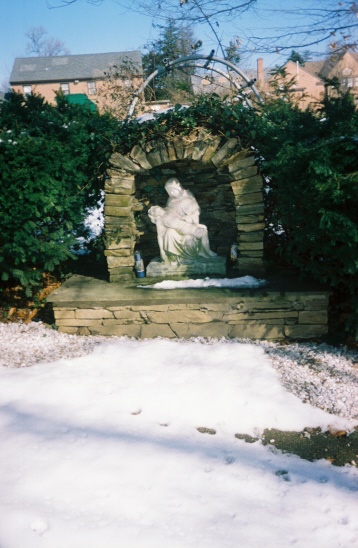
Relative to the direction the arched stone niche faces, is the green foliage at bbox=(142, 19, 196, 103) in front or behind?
behind

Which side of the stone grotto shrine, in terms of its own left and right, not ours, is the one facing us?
front

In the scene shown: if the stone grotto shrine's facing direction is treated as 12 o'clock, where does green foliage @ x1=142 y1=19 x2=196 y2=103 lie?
The green foliage is roughly at 6 o'clock from the stone grotto shrine.

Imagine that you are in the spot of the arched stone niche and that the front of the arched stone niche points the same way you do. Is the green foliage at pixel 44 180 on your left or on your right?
on your right

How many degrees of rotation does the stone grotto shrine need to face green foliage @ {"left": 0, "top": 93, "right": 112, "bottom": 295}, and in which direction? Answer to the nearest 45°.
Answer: approximately 90° to its right

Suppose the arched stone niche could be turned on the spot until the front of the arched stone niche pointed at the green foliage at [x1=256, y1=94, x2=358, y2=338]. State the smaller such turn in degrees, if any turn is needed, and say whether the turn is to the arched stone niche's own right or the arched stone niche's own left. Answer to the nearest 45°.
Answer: approximately 45° to the arched stone niche's own left
